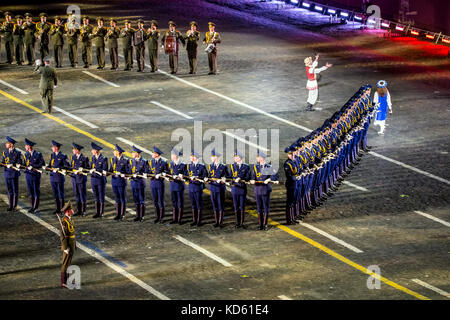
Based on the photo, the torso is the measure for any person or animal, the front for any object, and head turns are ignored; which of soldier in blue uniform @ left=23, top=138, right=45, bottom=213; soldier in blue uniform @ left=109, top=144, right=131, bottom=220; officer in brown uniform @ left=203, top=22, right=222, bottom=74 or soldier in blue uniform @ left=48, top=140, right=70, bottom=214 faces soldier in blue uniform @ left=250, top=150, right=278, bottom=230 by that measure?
the officer in brown uniform

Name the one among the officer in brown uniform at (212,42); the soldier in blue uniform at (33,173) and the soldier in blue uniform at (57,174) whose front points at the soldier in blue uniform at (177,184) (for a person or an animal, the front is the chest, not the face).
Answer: the officer in brown uniform

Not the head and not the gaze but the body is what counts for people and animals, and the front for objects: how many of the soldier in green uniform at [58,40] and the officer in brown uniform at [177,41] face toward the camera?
2

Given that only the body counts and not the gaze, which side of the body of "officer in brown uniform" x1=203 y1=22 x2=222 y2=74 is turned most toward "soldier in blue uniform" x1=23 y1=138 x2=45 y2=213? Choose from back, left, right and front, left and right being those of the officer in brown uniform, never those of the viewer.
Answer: front

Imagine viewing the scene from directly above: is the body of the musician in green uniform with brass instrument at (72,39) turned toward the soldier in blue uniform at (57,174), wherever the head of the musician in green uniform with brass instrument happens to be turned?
yes

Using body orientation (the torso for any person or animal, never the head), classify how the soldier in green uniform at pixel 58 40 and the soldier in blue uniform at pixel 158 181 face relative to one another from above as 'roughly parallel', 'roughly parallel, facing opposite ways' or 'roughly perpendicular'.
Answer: roughly parallel

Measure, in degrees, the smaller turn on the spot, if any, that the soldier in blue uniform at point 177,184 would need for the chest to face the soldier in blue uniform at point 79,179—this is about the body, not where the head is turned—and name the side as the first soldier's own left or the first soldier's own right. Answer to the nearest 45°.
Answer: approximately 90° to the first soldier's own right

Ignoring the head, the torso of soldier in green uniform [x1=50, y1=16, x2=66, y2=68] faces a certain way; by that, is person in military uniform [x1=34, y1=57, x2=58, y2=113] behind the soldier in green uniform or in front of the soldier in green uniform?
in front

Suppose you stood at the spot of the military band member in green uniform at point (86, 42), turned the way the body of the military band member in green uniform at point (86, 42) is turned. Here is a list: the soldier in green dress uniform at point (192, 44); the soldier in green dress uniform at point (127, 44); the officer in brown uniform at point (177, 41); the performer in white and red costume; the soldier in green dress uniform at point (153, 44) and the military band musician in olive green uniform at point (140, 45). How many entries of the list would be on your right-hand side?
0

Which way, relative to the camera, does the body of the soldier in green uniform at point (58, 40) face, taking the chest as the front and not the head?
toward the camera

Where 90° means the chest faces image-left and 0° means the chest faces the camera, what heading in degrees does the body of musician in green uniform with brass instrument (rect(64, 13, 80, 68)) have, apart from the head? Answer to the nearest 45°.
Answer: approximately 0°

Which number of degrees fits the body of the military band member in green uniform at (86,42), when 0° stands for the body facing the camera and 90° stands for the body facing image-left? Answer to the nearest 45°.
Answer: approximately 0°

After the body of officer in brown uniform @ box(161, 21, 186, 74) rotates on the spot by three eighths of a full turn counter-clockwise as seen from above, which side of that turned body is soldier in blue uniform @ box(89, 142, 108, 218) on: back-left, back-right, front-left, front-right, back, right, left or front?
back-right

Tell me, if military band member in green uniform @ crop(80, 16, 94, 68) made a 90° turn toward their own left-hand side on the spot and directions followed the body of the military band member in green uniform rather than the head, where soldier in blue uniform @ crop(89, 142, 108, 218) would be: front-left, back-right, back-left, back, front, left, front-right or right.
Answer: right

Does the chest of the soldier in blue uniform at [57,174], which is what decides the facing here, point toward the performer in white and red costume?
no

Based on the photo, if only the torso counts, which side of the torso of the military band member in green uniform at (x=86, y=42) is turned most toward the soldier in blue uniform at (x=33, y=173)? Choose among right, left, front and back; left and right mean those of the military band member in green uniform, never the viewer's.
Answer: front

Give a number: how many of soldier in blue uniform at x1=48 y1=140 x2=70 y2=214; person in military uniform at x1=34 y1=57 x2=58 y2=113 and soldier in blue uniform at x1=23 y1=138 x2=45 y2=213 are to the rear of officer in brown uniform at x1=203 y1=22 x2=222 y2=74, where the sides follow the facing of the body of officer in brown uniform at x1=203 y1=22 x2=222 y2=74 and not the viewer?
0

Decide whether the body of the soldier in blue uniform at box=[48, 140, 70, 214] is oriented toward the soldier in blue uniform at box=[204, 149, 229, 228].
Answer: no

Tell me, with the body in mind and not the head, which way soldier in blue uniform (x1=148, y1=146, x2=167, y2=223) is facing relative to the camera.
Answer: toward the camera

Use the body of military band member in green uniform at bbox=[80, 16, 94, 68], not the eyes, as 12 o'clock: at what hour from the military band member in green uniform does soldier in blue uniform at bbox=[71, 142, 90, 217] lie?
The soldier in blue uniform is roughly at 12 o'clock from the military band member in green uniform.
